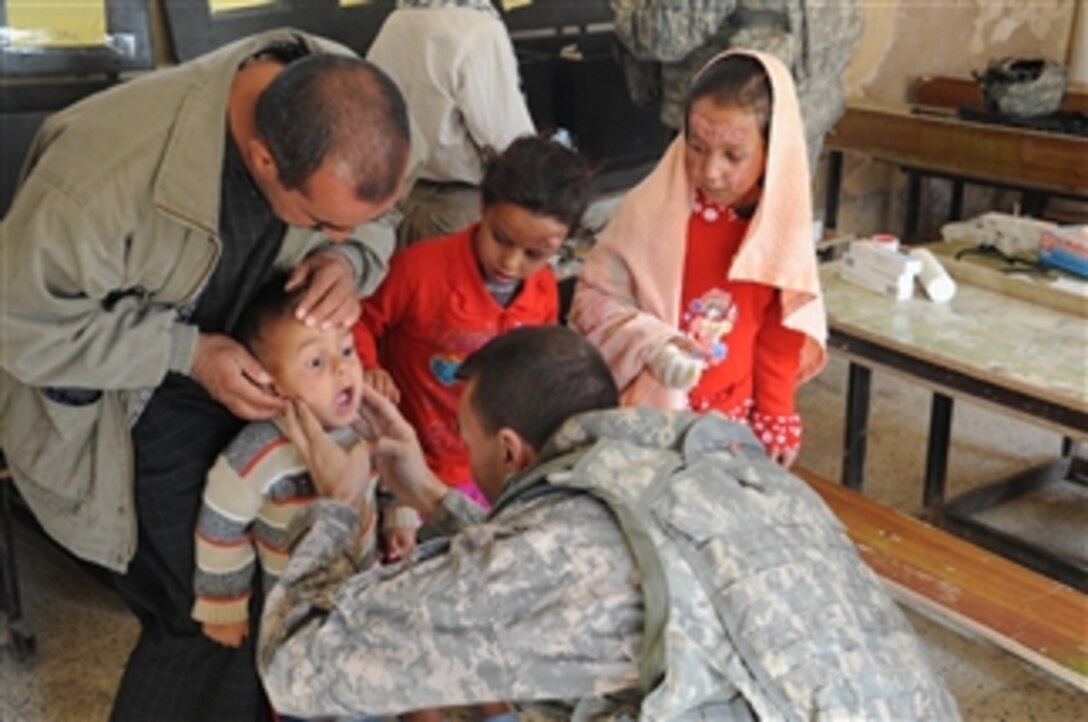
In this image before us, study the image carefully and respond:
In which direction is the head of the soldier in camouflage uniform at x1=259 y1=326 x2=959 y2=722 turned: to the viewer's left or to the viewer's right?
to the viewer's left

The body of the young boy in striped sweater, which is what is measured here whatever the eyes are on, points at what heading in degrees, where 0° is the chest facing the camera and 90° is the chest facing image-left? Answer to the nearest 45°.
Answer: approximately 315°

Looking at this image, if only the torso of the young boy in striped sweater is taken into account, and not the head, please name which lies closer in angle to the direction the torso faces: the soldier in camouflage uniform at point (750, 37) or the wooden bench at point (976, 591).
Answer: the wooden bench

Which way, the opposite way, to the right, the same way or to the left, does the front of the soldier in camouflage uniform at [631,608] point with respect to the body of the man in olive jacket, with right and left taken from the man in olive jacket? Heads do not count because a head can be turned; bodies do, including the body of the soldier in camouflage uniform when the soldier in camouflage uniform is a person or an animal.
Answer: the opposite way

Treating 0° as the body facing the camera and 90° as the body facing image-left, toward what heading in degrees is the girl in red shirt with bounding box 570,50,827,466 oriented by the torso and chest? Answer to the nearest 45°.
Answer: approximately 45°

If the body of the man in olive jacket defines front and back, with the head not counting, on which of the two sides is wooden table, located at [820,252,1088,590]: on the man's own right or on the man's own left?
on the man's own left

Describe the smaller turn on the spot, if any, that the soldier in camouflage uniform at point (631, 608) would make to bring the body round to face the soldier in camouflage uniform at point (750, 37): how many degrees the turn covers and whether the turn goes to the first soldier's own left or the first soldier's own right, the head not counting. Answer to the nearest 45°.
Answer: approximately 45° to the first soldier's own right

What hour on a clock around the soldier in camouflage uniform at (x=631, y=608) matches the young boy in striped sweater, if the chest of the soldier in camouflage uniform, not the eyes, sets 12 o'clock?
The young boy in striped sweater is roughly at 12 o'clock from the soldier in camouflage uniform.

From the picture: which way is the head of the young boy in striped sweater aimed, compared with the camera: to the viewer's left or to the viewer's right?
to the viewer's right

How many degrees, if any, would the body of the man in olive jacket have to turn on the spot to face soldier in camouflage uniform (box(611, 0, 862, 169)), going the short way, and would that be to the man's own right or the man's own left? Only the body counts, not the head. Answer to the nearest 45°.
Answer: approximately 90° to the man's own left

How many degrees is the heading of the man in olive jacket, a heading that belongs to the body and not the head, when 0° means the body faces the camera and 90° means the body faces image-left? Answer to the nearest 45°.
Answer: approximately 315°

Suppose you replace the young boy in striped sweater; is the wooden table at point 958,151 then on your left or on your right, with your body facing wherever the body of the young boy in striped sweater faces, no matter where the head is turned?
on your left

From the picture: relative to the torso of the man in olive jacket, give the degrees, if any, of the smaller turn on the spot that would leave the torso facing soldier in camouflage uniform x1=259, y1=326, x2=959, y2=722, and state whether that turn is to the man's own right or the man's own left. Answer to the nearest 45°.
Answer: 0° — they already face them

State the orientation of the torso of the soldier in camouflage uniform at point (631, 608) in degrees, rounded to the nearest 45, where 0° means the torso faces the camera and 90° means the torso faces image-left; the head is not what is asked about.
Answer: approximately 135°
